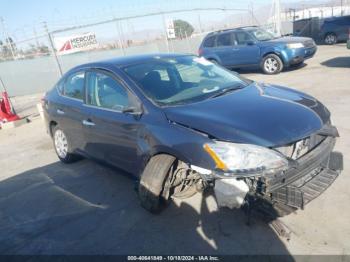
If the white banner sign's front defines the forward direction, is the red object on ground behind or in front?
in front

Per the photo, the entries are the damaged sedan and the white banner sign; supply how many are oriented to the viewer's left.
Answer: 0

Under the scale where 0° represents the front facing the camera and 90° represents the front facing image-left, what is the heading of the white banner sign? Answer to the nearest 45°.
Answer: approximately 0°

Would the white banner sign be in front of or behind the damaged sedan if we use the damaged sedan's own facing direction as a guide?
behind

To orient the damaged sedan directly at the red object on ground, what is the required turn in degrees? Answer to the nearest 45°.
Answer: approximately 180°

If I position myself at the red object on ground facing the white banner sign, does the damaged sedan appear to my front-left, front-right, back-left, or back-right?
back-right

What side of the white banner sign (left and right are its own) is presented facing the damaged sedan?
front

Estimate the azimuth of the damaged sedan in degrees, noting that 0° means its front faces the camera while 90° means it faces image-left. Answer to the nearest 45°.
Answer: approximately 315°
